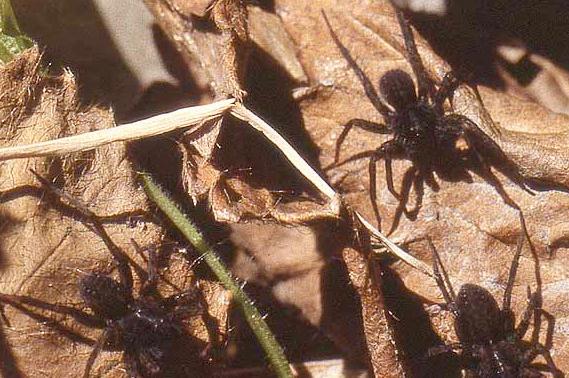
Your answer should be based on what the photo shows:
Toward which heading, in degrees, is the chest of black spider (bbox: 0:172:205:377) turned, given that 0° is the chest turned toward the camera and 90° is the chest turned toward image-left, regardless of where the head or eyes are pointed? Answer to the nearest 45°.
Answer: approximately 315°

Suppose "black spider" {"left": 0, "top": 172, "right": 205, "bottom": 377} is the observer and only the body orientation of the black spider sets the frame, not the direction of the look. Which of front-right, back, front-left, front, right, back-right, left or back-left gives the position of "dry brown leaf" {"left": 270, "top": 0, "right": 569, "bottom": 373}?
front-left

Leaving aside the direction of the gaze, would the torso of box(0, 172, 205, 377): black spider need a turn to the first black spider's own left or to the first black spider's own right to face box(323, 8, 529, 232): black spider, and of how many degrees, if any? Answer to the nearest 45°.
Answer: approximately 45° to the first black spider's own left
